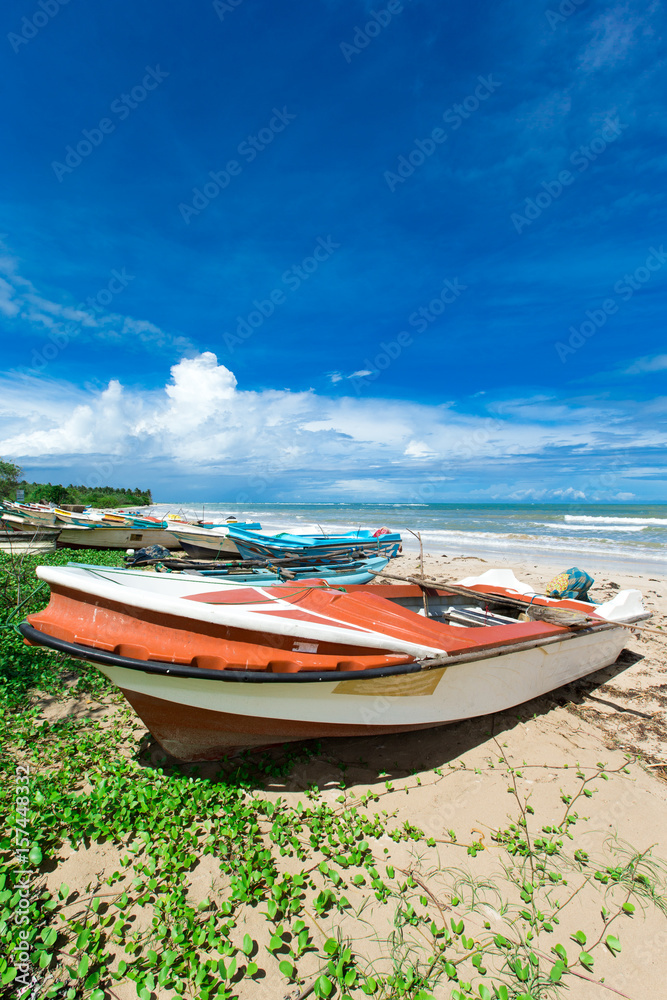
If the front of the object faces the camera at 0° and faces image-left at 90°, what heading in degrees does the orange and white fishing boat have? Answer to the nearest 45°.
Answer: approximately 45°

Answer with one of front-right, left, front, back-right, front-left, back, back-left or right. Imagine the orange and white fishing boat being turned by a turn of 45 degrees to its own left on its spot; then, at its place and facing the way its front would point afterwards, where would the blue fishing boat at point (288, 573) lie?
back
